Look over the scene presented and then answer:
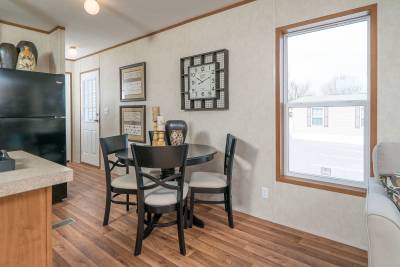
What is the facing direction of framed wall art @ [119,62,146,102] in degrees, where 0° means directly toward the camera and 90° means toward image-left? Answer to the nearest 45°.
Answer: approximately 45°

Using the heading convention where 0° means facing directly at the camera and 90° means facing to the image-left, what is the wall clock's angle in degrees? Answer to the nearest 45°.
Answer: approximately 45°

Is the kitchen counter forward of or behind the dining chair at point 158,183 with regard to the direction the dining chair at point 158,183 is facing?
behind

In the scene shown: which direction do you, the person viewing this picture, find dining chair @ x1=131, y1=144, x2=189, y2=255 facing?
facing away from the viewer

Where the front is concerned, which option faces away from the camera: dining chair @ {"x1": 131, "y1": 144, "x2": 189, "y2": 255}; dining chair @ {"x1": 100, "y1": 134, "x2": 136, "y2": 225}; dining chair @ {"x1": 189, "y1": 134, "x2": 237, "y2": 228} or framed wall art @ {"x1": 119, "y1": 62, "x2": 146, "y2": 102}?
dining chair @ {"x1": 131, "y1": 144, "x2": 189, "y2": 255}

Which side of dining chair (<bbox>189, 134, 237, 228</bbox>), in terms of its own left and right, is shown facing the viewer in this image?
left

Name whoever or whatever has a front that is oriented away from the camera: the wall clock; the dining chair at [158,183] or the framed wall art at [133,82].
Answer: the dining chair

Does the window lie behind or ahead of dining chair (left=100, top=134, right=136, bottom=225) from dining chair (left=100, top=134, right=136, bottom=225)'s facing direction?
ahead

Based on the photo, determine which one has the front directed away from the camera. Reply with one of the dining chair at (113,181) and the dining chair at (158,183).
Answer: the dining chair at (158,183)

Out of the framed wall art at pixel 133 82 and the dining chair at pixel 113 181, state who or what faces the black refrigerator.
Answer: the framed wall art

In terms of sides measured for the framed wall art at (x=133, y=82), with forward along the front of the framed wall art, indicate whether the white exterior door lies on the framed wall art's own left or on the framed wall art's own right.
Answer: on the framed wall art's own right

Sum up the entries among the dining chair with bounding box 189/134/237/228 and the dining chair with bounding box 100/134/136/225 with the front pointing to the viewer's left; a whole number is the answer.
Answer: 1

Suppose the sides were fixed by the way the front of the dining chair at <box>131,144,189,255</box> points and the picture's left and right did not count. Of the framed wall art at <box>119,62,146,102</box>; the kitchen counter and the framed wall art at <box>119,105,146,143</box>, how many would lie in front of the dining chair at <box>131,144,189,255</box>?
2

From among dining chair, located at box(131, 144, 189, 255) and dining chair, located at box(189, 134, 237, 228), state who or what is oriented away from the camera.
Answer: dining chair, located at box(131, 144, 189, 255)

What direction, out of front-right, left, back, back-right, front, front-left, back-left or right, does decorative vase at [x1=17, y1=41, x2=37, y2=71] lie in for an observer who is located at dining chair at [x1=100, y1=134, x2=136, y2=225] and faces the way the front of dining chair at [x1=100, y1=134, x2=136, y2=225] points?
back

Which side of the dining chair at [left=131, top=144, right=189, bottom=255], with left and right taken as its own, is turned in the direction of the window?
right

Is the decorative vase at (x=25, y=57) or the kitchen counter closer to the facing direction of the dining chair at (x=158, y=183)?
the decorative vase
